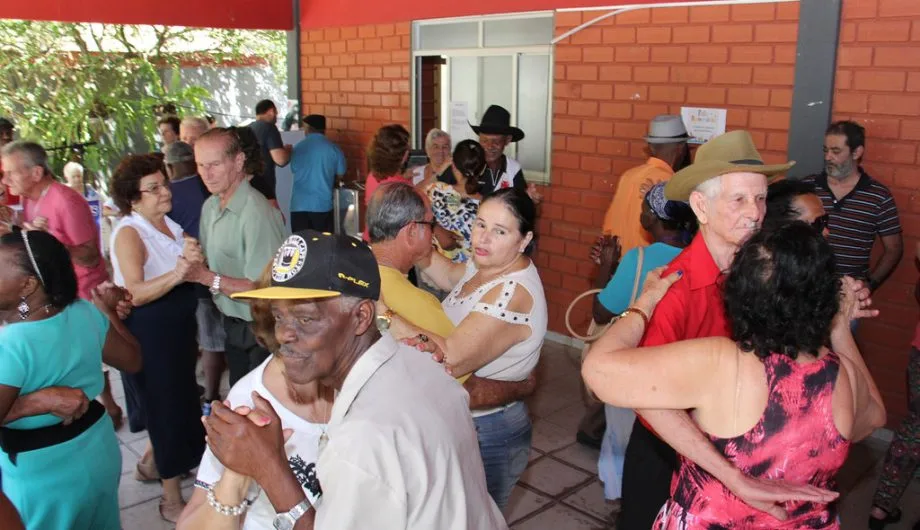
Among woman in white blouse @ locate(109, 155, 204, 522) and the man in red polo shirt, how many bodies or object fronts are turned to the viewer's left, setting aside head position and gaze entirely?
0

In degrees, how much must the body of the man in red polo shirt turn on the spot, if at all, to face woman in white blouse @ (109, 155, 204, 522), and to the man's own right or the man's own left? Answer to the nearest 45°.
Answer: approximately 135° to the man's own right

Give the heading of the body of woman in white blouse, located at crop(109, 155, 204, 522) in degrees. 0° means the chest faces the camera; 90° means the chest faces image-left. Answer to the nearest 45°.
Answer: approximately 315°

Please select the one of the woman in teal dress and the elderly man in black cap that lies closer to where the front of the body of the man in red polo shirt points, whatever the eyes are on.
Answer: the elderly man in black cap

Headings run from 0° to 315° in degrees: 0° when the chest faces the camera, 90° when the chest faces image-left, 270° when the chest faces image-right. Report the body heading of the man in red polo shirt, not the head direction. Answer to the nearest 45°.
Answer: approximately 315°

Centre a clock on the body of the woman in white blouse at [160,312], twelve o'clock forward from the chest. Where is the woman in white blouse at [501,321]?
the woman in white blouse at [501,321] is roughly at 12 o'clock from the woman in white blouse at [160,312].

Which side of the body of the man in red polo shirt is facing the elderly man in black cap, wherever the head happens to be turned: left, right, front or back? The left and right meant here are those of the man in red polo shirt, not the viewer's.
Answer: right

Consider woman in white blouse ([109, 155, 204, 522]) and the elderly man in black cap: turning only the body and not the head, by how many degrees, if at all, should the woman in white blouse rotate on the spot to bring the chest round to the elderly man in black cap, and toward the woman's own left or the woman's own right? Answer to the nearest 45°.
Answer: approximately 45° to the woman's own right

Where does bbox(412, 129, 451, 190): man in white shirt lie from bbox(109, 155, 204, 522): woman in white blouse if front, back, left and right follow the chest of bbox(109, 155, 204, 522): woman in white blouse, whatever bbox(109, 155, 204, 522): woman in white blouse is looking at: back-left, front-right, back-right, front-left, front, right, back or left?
left
